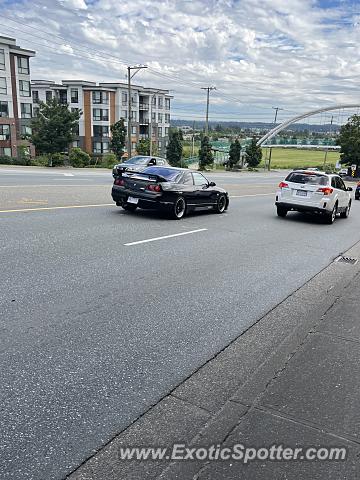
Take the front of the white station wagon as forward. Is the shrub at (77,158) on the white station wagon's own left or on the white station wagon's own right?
on the white station wagon's own left

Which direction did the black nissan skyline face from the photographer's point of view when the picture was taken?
facing away from the viewer and to the right of the viewer

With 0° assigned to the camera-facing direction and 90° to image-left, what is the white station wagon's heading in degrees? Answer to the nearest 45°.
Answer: approximately 225°

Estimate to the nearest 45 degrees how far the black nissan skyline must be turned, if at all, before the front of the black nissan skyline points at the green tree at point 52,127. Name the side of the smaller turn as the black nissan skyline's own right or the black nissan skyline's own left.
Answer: approximately 45° to the black nissan skyline's own left

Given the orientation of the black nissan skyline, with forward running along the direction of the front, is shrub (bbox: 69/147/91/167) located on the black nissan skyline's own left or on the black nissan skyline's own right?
on the black nissan skyline's own left

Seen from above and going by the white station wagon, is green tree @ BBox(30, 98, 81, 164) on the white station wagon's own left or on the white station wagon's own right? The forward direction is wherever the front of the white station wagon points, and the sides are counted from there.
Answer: on the white station wagon's own left
